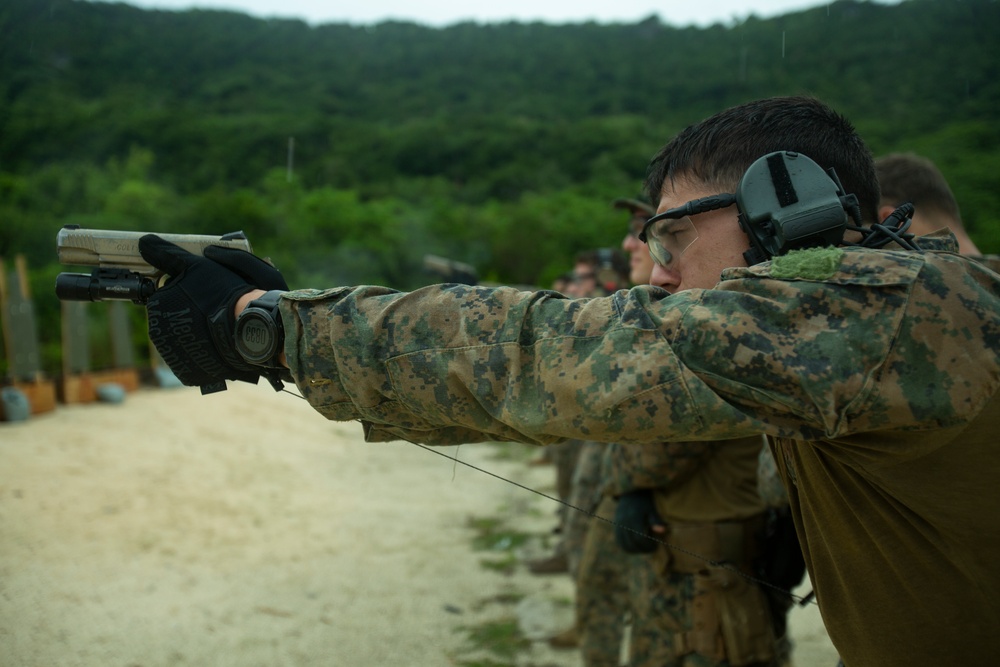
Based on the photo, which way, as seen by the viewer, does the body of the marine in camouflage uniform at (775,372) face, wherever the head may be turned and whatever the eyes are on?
to the viewer's left

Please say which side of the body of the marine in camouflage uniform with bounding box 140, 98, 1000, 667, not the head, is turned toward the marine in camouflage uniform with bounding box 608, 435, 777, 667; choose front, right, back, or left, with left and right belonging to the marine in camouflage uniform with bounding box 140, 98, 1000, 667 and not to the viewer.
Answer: right
